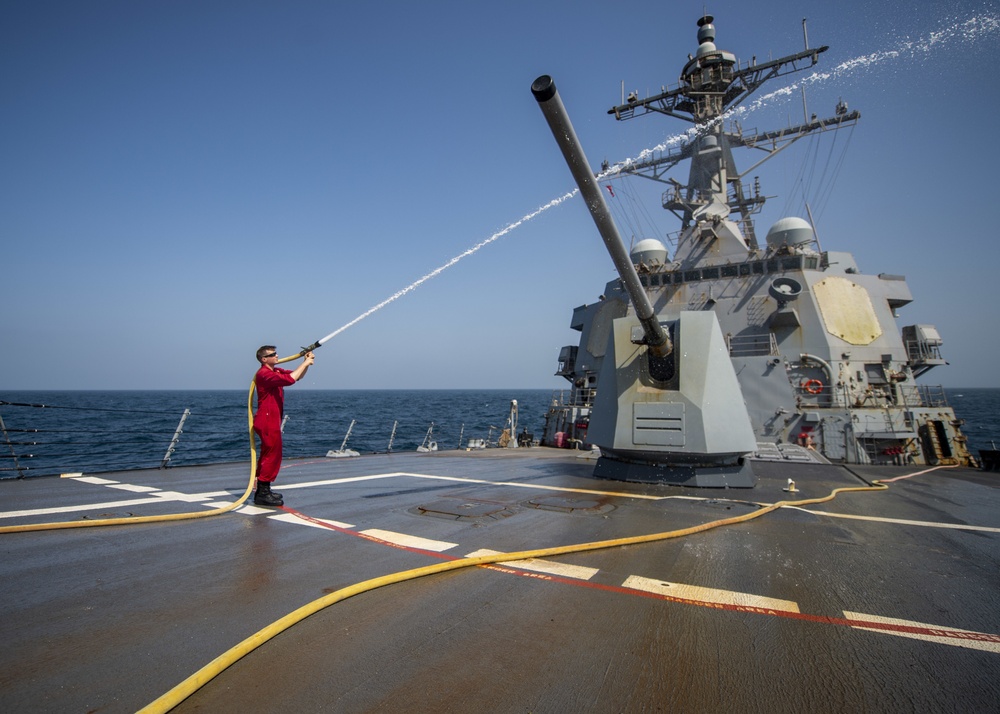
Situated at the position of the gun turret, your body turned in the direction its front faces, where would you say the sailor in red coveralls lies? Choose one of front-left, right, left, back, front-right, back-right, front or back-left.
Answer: front

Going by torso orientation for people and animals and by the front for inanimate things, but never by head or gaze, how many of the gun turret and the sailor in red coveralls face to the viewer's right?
1

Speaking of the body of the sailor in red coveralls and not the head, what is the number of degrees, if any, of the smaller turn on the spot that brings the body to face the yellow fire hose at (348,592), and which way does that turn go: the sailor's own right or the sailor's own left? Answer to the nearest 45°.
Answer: approximately 90° to the sailor's own right

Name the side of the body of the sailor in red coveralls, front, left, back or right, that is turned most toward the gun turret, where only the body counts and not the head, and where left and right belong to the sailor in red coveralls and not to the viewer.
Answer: front

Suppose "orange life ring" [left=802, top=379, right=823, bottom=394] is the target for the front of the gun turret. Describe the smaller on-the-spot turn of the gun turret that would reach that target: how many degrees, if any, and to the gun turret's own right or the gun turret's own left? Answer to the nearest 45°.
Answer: approximately 180°

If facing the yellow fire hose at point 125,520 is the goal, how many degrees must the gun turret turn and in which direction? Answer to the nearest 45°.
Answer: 0° — it already faces it

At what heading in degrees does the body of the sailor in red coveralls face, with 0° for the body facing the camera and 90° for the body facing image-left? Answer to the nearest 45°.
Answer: approximately 270°

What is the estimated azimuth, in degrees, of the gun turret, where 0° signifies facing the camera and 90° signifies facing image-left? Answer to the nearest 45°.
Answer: approximately 45°
